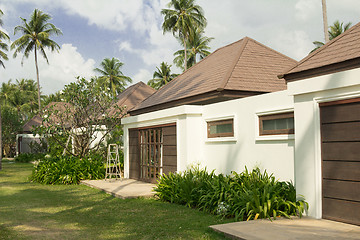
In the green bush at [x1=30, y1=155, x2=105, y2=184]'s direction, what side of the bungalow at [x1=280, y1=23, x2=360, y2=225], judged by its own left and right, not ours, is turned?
right

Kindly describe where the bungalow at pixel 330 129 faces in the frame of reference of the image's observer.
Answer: facing the viewer and to the left of the viewer

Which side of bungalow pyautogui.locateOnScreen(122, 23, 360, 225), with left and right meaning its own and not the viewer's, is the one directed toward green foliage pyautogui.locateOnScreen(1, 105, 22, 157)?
right

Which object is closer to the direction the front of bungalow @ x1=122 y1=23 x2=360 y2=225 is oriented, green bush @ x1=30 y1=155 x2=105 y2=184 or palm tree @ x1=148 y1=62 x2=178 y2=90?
the green bush

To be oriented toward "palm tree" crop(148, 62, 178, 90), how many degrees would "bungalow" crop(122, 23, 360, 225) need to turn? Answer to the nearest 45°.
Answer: approximately 135° to its right

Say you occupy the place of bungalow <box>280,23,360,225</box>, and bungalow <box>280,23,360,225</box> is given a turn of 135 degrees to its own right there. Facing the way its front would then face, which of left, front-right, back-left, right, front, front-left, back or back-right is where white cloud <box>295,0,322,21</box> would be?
front

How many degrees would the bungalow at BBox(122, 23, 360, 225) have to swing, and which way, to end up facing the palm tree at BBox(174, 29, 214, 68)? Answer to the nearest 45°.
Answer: approximately 135° to its right

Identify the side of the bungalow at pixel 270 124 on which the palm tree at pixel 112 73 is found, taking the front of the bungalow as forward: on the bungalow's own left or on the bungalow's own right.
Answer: on the bungalow's own right

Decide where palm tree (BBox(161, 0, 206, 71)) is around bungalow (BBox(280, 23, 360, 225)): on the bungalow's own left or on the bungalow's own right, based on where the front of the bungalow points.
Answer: on the bungalow's own right

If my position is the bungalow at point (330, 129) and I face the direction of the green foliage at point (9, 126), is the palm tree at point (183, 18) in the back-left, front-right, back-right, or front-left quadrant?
front-right
